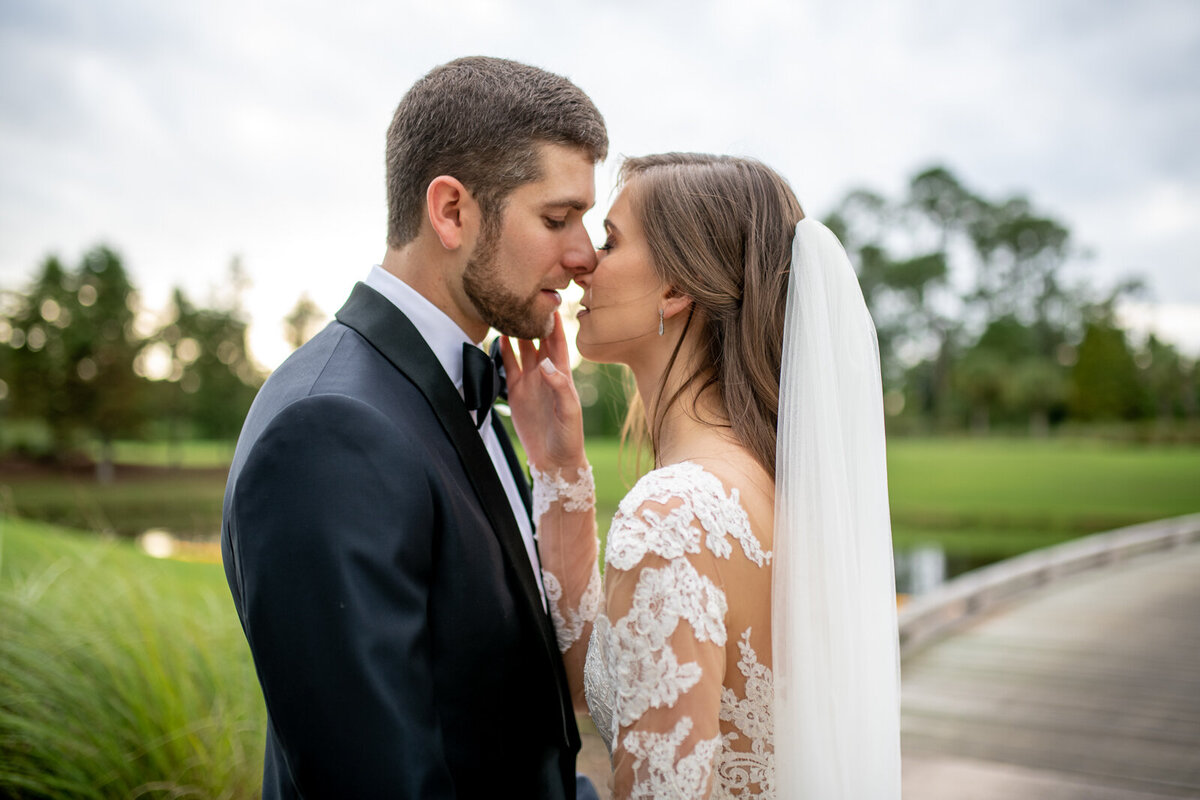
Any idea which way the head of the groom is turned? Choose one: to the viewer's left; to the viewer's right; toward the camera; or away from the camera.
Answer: to the viewer's right

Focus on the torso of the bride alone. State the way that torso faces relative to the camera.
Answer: to the viewer's left

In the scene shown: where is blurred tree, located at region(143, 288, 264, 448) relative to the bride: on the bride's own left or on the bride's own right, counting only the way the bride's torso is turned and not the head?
on the bride's own right

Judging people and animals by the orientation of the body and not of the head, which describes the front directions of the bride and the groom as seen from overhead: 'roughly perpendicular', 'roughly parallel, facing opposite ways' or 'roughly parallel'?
roughly parallel, facing opposite ways

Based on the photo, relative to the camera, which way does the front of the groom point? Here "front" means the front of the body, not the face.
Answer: to the viewer's right

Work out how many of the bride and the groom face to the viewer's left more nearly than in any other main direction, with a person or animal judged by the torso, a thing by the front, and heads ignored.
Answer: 1

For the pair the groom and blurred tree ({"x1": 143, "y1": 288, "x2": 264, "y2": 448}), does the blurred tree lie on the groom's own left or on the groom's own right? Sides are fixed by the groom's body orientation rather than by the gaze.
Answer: on the groom's own left

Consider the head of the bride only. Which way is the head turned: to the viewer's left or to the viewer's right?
to the viewer's left

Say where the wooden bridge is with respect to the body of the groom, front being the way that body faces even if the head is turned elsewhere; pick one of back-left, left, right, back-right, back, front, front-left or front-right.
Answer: front-left

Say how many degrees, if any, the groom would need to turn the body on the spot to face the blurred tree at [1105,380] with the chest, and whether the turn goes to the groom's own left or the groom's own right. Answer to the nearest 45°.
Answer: approximately 45° to the groom's own left
